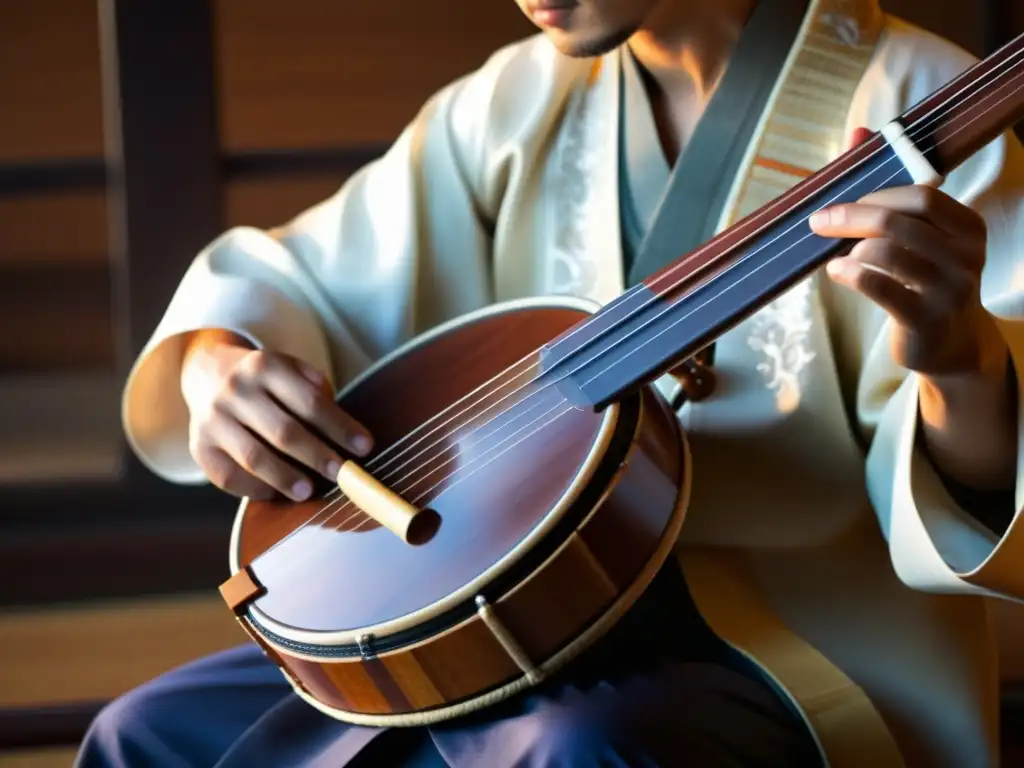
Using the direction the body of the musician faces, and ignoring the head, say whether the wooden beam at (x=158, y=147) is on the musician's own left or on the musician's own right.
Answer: on the musician's own right

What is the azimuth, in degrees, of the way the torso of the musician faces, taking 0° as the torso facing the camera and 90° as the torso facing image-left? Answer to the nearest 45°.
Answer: approximately 45°
